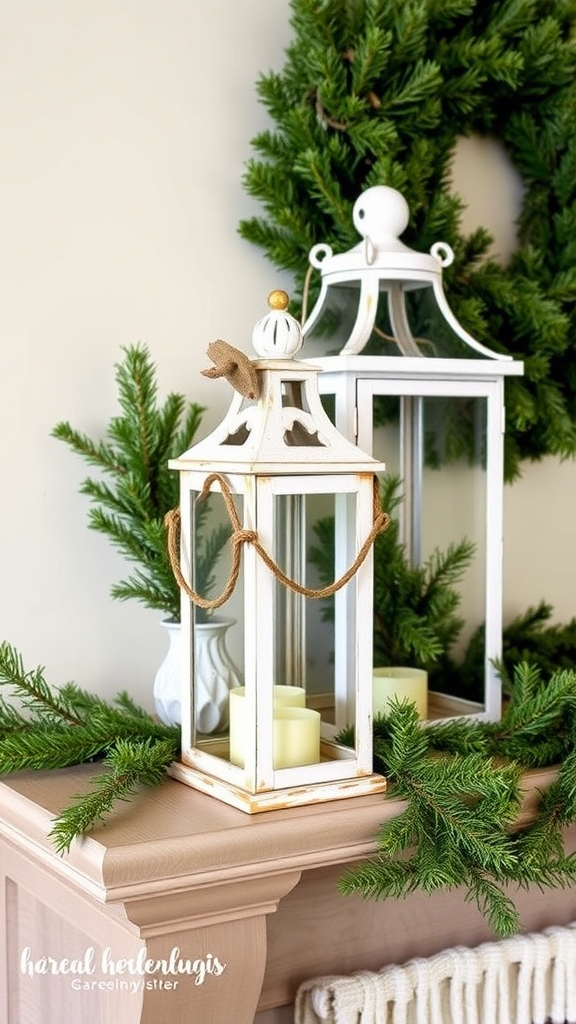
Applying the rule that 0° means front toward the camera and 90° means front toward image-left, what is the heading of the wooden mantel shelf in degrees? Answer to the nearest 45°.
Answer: approximately 315°
